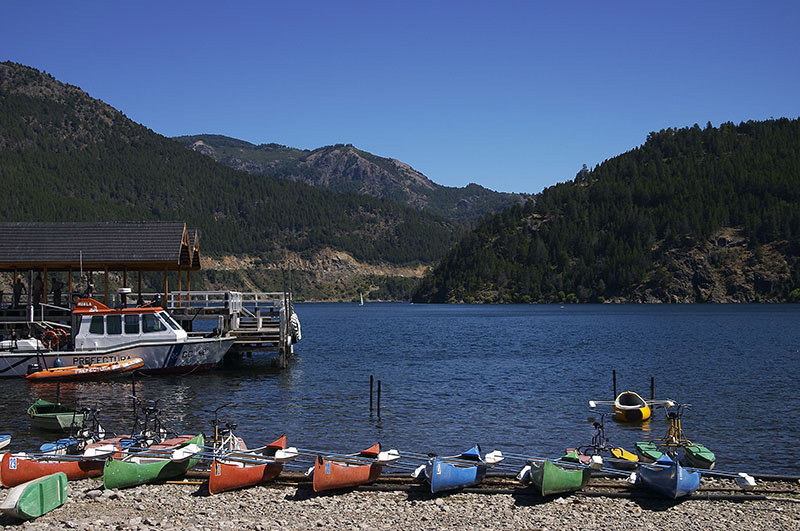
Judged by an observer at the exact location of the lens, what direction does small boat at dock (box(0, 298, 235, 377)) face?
facing to the right of the viewer

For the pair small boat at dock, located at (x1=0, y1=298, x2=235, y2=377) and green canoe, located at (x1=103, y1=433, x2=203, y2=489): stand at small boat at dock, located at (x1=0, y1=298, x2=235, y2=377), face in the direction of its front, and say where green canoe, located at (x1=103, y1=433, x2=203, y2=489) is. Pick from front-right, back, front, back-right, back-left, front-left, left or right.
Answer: right

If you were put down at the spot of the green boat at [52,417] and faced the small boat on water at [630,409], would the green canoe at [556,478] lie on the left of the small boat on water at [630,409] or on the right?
right
